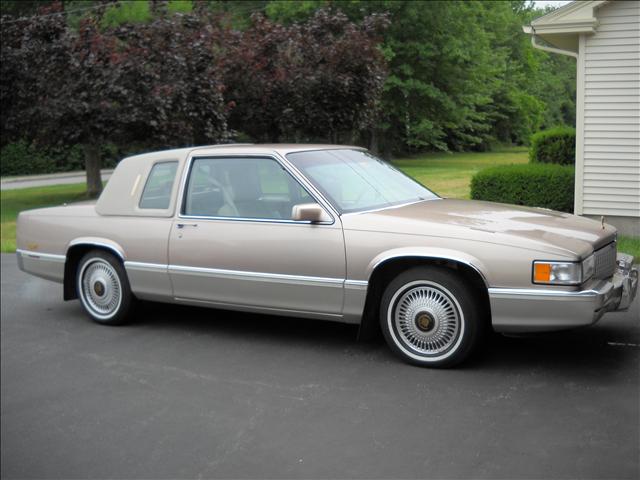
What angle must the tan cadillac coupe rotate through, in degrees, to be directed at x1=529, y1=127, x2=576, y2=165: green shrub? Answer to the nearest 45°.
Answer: approximately 90° to its left

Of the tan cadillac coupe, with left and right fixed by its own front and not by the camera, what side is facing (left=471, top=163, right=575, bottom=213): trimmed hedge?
left

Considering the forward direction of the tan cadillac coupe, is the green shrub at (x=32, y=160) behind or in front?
behind

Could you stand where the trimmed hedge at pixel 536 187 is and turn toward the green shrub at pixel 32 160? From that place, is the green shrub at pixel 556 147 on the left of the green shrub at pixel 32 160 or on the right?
right

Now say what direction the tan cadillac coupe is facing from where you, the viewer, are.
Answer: facing the viewer and to the right of the viewer
